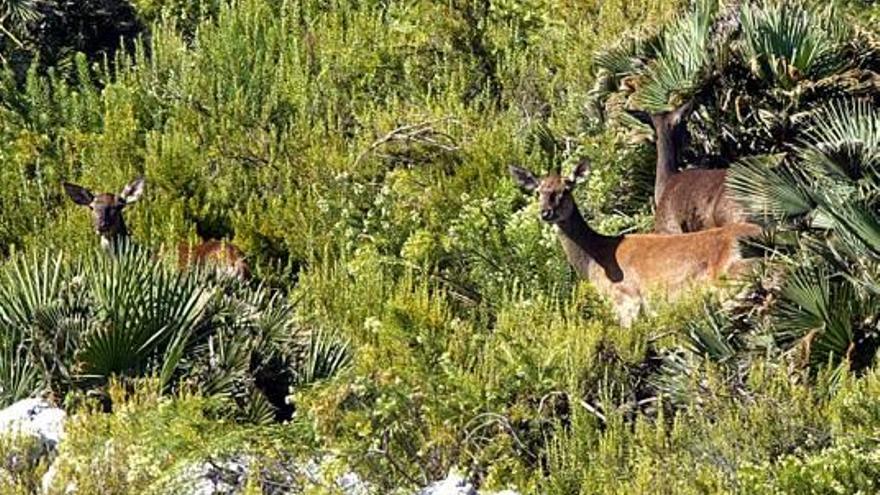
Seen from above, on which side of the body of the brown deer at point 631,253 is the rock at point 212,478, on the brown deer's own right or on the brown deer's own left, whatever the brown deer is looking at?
on the brown deer's own left

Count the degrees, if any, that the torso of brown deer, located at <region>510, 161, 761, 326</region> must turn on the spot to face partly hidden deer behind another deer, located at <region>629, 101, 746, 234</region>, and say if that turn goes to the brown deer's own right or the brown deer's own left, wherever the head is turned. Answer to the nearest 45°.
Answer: approximately 90° to the brown deer's own right

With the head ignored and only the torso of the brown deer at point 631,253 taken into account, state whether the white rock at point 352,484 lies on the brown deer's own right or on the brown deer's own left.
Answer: on the brown deer's own left

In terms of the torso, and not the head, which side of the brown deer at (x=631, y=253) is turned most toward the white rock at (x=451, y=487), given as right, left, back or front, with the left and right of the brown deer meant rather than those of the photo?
left

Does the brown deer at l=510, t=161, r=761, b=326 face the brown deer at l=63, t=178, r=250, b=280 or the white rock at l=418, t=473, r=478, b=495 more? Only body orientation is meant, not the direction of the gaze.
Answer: the brown deer at l=63, t=178, r=250, b=280

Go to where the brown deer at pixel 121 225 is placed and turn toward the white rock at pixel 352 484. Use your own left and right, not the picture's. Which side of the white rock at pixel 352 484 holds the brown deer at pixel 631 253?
left

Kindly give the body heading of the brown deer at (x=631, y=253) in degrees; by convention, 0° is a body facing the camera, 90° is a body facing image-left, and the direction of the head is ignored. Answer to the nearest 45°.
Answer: approximately 90°
